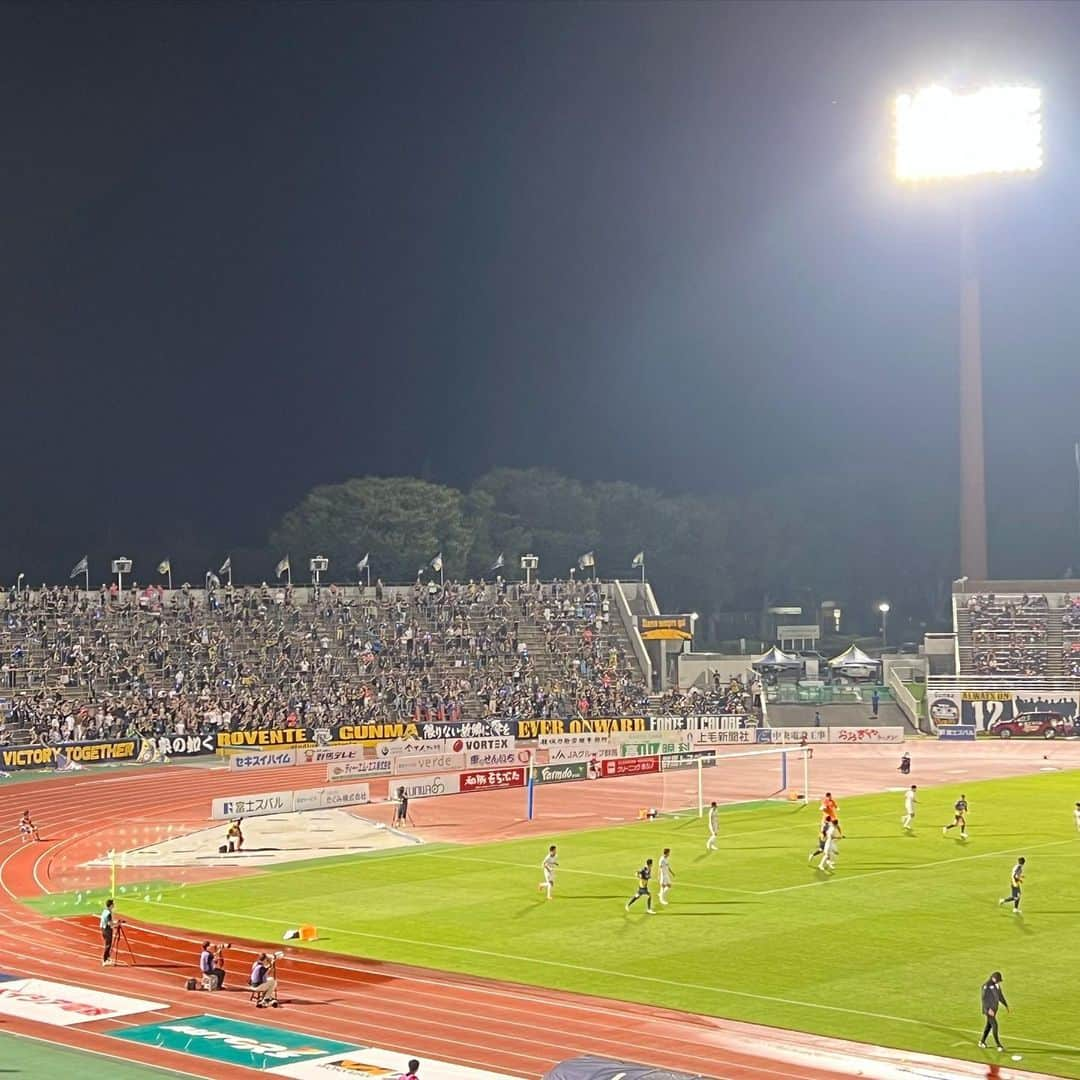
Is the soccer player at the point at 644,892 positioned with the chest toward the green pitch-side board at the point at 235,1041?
no

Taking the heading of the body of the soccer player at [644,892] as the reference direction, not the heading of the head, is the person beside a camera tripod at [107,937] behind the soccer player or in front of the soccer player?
behind

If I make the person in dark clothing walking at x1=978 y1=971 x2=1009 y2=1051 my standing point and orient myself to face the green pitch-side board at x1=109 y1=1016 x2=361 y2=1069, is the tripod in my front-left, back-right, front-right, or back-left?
front-right

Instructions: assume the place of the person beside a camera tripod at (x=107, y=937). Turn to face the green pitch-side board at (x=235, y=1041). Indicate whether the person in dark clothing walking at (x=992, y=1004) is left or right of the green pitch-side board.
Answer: left

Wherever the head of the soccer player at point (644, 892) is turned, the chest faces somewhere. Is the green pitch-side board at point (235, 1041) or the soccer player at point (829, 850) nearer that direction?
the soccer player

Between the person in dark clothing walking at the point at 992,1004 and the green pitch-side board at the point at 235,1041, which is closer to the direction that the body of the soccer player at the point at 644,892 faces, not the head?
the person in dark clothing walking

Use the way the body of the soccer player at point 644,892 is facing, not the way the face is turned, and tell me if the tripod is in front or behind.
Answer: behind

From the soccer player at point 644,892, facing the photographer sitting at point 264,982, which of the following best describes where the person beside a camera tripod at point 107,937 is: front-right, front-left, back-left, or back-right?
front-right
